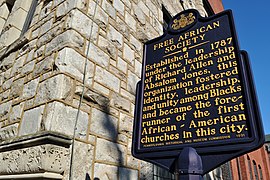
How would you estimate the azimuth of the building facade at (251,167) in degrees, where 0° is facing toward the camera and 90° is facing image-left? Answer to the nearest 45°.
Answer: approximately 45°
